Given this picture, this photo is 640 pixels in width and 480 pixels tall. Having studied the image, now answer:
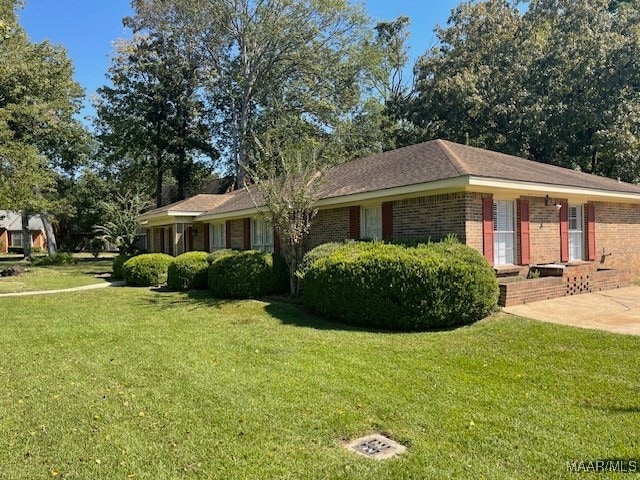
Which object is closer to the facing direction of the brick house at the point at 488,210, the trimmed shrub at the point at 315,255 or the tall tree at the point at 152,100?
the trimmed shrub

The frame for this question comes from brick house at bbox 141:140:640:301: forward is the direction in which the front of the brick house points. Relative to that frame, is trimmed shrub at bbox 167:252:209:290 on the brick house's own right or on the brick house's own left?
on the brick house's own right

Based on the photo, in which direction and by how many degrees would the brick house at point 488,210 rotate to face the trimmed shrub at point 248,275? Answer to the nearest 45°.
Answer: approximately 45° to its right

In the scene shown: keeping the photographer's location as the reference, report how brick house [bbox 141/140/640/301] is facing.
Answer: facing the viewer and to the left of the viewer

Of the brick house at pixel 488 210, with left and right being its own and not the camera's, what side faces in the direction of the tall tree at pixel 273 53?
right

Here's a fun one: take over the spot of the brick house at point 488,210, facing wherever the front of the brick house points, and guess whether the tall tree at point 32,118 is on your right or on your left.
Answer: on your right

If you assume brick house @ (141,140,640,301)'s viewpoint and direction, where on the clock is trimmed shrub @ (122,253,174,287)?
The trimmed shrub is roughly at 2 o'clock from the brick house.

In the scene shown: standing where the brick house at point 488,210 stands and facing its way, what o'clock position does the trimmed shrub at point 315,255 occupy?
The trimmed shrub is roughly at 1 o'clock from the brick house.

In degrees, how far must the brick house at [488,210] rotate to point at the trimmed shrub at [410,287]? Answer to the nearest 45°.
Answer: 0° — it already faces it
